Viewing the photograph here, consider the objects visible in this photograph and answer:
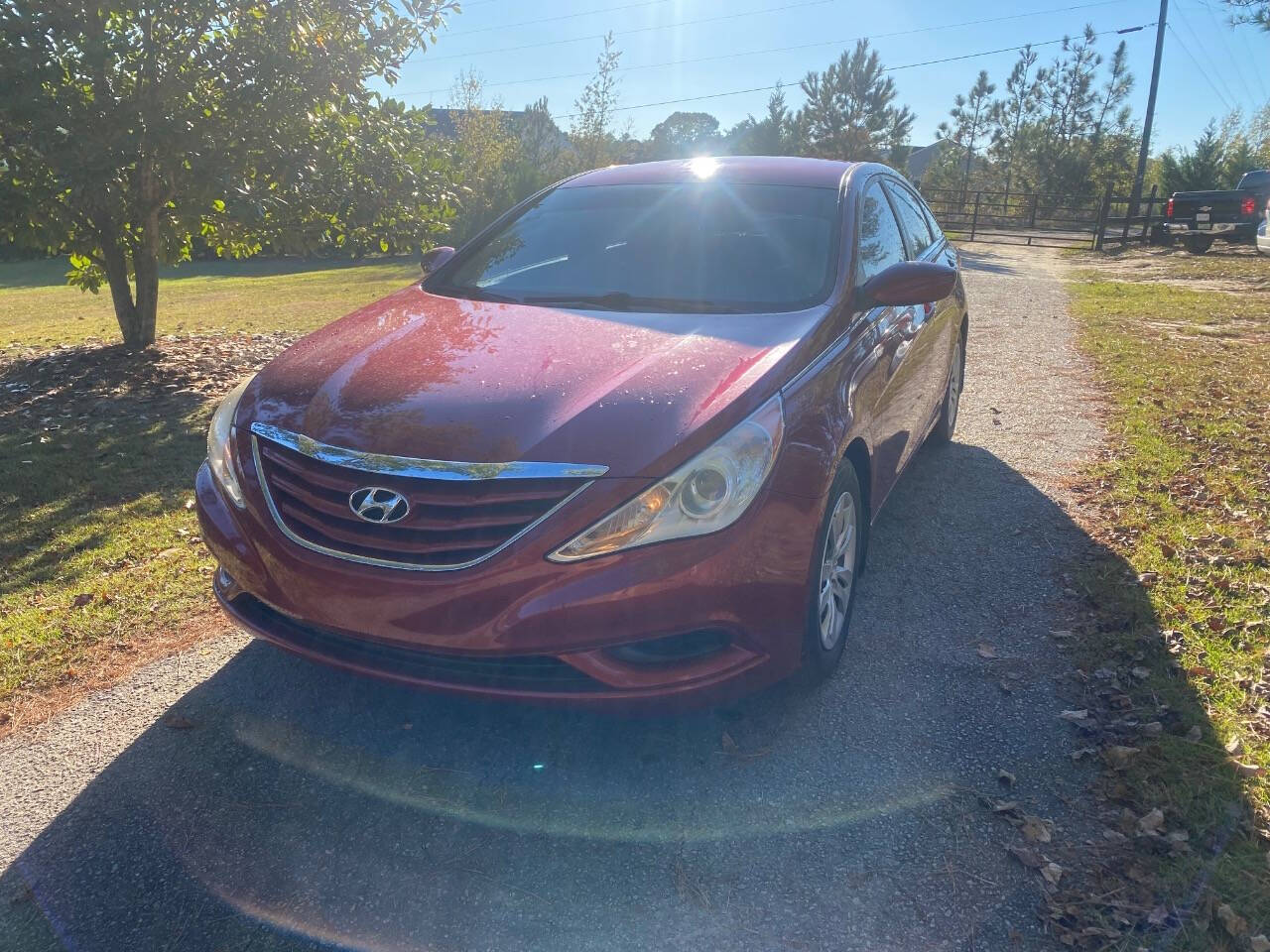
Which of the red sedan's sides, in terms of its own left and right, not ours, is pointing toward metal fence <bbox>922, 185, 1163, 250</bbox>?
back

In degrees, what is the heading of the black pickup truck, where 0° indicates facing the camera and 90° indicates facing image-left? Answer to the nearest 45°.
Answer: approximately 225°

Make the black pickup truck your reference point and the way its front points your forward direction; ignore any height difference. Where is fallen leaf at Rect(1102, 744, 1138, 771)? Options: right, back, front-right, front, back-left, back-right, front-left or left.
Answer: back-right

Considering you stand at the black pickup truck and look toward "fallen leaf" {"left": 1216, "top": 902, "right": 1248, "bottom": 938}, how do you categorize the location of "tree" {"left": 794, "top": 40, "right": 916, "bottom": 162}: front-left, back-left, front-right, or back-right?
back-right

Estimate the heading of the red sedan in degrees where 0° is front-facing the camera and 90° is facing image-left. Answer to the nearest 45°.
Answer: approximately 45°

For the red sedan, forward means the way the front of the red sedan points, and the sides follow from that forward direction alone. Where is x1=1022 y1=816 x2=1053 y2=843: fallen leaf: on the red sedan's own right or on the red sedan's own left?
on the red sedan's own left

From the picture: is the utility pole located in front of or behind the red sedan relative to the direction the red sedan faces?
behind

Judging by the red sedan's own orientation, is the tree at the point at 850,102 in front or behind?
behind

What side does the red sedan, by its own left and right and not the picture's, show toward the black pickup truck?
back

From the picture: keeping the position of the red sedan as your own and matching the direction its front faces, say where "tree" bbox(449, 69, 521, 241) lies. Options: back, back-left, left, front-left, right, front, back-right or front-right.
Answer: back-right
